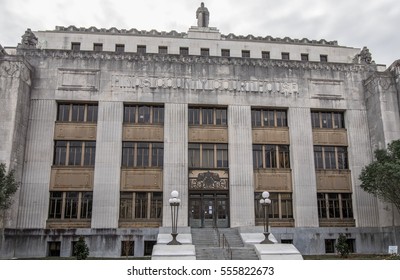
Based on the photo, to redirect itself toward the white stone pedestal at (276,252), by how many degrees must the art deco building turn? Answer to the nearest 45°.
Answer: approximately 45° to its left

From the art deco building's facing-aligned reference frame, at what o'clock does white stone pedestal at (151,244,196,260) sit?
The white stone pedestal is roughly at 12 o'clock from the art deco building.

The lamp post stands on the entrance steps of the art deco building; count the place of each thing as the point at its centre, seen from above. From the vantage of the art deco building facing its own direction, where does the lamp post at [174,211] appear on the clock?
The lamp post is roughly at 12 o'clock from the art deco building.

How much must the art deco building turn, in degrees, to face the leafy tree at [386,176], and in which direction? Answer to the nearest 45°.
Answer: approximately 90° to its left

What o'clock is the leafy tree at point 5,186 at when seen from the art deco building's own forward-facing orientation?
The leafy tree is roughly at 2 o'clock from the art deco building.

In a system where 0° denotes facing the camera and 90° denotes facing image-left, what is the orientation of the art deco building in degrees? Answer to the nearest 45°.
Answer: approximately 0°
